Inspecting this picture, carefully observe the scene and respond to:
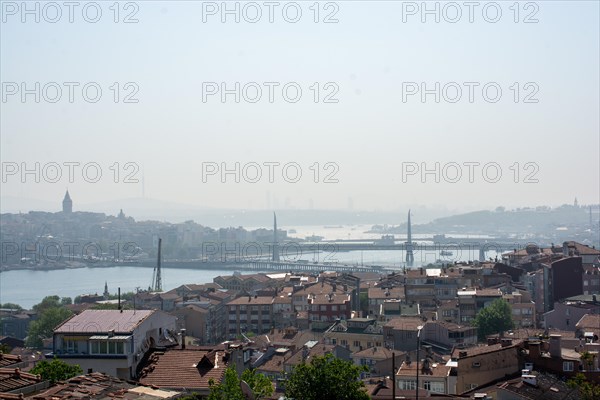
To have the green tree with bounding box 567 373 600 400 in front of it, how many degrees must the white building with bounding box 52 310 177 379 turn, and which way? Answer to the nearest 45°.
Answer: approximately 135° to its left

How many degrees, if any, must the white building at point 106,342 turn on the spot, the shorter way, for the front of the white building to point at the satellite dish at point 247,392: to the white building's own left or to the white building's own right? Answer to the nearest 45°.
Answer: approximately 90° to the white building's own left

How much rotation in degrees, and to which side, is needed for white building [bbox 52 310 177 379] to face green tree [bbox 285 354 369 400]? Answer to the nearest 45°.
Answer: approximately 90° to its left

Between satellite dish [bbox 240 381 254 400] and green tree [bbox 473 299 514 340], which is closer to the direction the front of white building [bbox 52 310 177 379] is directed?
the satellite dish

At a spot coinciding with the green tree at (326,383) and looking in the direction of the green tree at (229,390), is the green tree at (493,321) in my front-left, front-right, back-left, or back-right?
back-right

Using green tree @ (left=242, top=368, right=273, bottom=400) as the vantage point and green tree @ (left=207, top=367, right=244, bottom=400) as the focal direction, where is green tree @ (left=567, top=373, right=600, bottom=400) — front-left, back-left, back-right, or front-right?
back-left

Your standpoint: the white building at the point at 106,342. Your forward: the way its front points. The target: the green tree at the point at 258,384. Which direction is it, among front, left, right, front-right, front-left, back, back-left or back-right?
left

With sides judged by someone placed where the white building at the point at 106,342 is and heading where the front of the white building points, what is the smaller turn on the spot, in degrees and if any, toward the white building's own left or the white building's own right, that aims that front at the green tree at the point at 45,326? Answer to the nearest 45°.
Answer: approximately 135° to the white building's own right

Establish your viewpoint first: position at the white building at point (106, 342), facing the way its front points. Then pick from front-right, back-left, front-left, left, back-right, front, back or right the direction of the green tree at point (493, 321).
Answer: back

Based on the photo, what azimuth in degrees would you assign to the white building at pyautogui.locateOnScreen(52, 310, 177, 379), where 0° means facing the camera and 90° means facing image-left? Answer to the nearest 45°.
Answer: approximately 45°

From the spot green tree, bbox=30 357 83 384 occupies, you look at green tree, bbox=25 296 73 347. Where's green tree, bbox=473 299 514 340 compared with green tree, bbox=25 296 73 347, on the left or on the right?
right

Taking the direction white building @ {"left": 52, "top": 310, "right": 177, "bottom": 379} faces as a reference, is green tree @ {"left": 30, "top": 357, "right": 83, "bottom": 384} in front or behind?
in front
